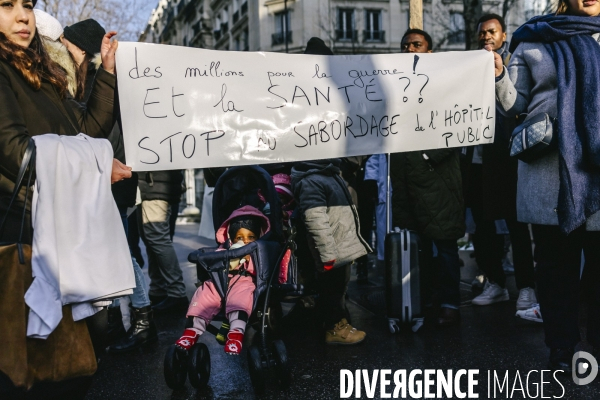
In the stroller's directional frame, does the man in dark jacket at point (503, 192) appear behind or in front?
behind

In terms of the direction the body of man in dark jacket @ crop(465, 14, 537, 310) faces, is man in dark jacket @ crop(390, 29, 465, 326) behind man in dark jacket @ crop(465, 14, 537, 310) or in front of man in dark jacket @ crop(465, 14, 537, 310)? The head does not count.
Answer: in front

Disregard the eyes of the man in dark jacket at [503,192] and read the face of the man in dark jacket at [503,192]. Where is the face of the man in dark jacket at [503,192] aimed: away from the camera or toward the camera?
toward the camera

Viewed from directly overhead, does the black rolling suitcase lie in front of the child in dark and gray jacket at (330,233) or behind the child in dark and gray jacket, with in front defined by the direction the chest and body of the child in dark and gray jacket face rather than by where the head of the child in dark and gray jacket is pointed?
in front

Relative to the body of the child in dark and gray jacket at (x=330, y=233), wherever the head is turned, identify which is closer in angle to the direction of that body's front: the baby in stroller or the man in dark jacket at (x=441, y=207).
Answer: the man in dark jacket

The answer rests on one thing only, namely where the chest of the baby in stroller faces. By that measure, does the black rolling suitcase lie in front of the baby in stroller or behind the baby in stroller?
behind

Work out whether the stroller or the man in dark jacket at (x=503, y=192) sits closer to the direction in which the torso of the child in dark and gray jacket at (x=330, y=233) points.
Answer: the man in dark jacket

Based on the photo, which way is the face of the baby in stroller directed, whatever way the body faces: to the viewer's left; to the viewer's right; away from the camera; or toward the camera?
toward the camera

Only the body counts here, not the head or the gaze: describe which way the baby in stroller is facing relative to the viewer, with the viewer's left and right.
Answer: facing the viewer and to the left of the viewer
